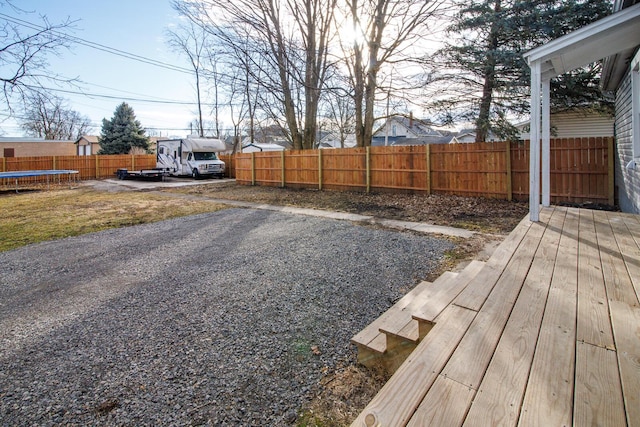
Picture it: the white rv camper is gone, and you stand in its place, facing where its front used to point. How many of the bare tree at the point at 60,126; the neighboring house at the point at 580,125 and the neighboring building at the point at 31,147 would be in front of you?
1

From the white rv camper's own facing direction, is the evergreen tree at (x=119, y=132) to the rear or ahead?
to the rear

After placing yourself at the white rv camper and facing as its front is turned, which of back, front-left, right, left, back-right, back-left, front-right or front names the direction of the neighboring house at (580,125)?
front

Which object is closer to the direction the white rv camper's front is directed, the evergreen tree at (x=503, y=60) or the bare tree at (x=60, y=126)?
the evergreen tree

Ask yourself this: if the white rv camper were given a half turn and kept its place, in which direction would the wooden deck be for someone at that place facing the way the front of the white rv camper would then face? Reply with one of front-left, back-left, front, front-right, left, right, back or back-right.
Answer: back-left

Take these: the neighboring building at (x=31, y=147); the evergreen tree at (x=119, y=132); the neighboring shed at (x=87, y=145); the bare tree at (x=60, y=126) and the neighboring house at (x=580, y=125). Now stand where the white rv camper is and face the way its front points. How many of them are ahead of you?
1

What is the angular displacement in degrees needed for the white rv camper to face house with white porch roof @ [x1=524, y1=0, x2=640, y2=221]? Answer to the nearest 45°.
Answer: approximately 45° to its right

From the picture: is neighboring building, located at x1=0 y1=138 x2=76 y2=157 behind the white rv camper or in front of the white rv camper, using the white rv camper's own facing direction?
behind

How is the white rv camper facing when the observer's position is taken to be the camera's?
facing the viewer and to the right of the viewer

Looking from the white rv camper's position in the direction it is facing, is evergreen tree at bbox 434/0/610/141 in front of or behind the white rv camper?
in front

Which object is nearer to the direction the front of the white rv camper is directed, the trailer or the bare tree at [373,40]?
the bare tree
